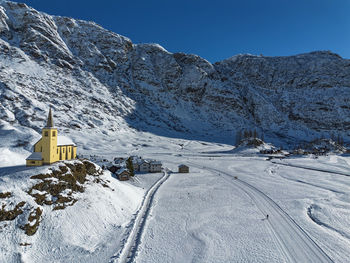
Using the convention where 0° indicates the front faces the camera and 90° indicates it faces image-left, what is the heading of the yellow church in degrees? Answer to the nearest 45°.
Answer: approximately 45°
